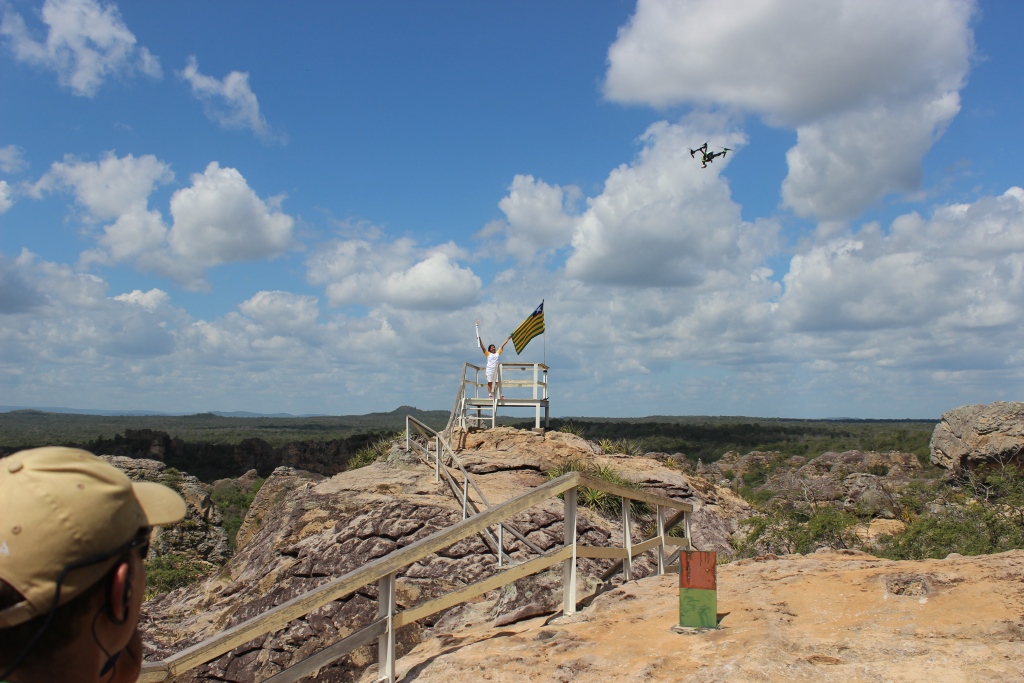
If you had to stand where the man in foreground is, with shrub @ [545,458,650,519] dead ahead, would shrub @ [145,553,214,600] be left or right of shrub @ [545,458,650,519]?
left

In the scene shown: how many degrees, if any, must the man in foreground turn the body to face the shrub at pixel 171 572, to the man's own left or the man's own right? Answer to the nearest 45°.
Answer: approximately 45° to the man's own left

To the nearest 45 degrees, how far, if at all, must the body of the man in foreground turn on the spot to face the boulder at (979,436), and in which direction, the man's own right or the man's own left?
0° — they already face it

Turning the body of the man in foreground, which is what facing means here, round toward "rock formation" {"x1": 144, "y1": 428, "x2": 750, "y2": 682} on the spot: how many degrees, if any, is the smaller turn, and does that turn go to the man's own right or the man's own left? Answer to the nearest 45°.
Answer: approximately 45° to the man's own left

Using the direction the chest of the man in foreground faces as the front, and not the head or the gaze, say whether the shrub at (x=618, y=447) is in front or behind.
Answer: in front

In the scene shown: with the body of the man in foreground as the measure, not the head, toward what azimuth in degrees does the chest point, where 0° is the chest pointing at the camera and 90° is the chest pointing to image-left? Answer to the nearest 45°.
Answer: approximately 225°

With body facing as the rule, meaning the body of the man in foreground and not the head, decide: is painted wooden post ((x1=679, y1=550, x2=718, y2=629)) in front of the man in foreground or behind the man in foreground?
in front

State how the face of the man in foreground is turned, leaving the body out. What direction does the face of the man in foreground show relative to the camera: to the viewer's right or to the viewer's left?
to the viewer's right

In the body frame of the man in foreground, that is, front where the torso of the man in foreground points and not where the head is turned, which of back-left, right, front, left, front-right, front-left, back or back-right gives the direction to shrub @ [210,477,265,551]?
front-left

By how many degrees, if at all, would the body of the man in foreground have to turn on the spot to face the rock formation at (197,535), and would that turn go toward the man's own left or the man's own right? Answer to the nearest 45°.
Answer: approximately 45° to the man's own left
